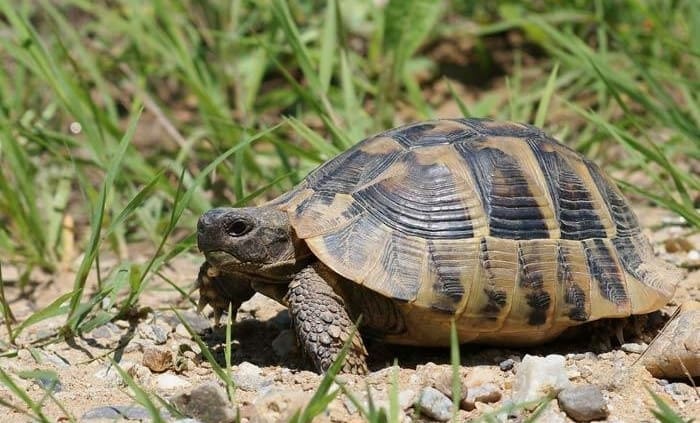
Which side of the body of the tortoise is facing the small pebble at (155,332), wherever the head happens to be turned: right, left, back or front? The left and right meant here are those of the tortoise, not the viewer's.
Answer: front

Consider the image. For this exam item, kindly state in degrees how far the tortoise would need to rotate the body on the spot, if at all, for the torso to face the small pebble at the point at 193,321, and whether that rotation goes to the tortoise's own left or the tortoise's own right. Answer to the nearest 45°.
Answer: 0° — it already faces it

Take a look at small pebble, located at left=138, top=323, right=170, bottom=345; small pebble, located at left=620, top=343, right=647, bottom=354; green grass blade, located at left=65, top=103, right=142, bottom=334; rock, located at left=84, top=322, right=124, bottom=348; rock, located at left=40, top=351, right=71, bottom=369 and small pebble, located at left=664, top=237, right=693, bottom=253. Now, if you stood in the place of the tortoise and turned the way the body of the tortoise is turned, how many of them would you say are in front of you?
4

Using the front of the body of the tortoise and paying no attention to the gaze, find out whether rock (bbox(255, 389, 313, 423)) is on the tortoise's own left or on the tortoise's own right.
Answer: on the tortoise's own left

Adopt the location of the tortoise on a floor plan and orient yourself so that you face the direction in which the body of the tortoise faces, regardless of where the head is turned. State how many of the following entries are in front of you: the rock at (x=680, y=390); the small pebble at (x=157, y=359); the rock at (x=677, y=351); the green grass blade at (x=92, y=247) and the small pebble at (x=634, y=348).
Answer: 2

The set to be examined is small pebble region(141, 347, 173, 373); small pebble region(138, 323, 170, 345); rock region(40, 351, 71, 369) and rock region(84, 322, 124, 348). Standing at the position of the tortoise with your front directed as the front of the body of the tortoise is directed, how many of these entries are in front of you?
4

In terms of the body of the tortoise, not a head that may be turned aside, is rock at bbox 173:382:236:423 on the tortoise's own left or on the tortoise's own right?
on the tortoise's own left

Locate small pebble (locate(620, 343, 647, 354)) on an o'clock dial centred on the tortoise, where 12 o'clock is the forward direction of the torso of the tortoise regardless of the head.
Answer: The small pebble is roughly at 6 o'clock from the tortoise.

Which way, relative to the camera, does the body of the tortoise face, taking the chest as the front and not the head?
to the viewer's left

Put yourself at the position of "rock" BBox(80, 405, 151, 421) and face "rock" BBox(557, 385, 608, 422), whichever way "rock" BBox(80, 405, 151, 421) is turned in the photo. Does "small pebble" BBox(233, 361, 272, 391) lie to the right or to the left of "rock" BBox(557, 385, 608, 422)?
left

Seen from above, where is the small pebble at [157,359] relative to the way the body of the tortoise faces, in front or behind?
in front
